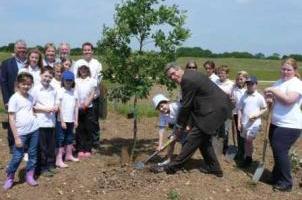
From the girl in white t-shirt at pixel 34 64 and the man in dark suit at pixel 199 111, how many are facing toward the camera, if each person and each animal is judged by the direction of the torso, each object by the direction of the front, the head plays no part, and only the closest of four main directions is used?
1

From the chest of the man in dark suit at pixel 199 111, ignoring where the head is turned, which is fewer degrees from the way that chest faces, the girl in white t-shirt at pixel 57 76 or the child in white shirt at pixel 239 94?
the girl in white t-shirt

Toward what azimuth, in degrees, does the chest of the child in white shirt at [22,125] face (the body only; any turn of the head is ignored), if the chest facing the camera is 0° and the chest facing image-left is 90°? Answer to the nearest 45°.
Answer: approximately 315°

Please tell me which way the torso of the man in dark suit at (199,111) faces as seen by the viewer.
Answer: to the viewer's left

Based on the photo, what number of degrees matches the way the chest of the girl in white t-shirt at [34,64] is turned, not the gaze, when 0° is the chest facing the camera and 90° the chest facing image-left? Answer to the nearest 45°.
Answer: approximately 0°

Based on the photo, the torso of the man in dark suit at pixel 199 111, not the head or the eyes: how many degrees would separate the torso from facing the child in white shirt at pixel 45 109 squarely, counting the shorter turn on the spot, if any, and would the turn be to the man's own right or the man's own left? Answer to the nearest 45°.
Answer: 0° — they already face them

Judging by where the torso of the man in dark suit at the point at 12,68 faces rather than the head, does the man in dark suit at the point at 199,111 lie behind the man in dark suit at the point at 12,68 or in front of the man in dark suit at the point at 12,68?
in front

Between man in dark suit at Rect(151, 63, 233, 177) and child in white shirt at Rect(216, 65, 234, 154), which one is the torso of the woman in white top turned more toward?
the man in dark suit

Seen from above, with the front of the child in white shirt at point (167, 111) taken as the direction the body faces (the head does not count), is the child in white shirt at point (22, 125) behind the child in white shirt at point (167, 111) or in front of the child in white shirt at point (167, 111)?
in front

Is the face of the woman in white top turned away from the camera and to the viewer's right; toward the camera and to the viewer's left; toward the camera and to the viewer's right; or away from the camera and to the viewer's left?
toward the camera and to the viewer's left
